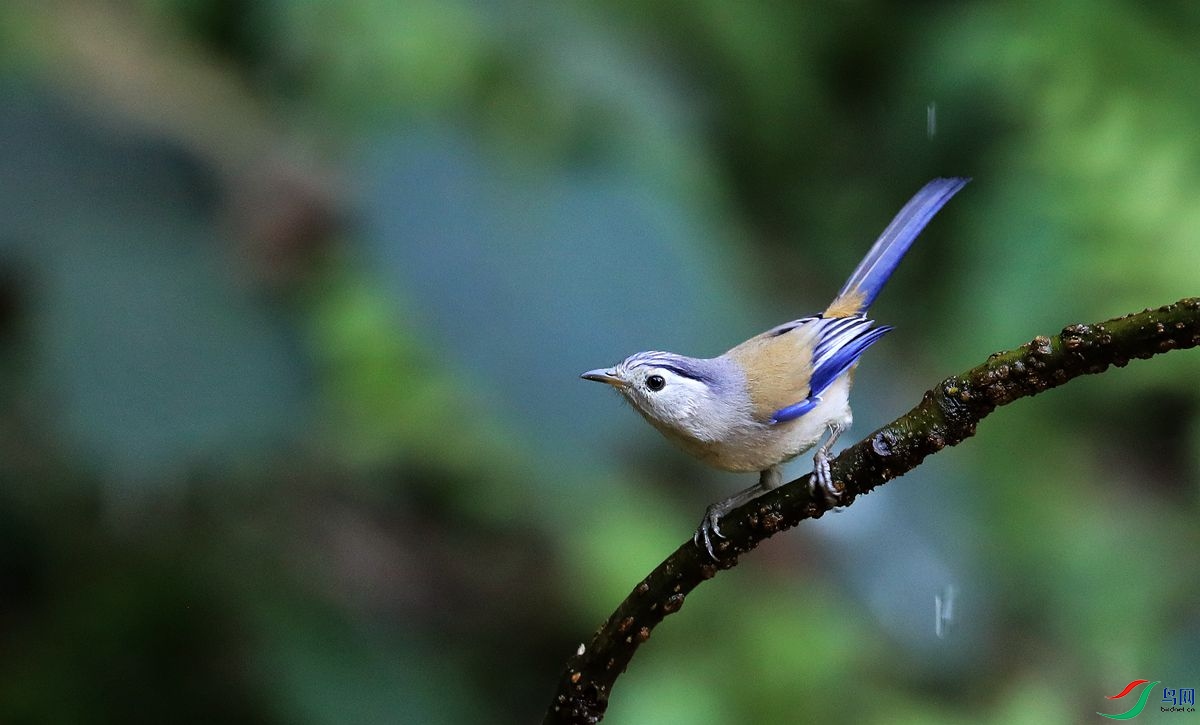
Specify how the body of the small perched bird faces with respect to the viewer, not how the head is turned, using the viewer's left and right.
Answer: facing to the left of the viewer
